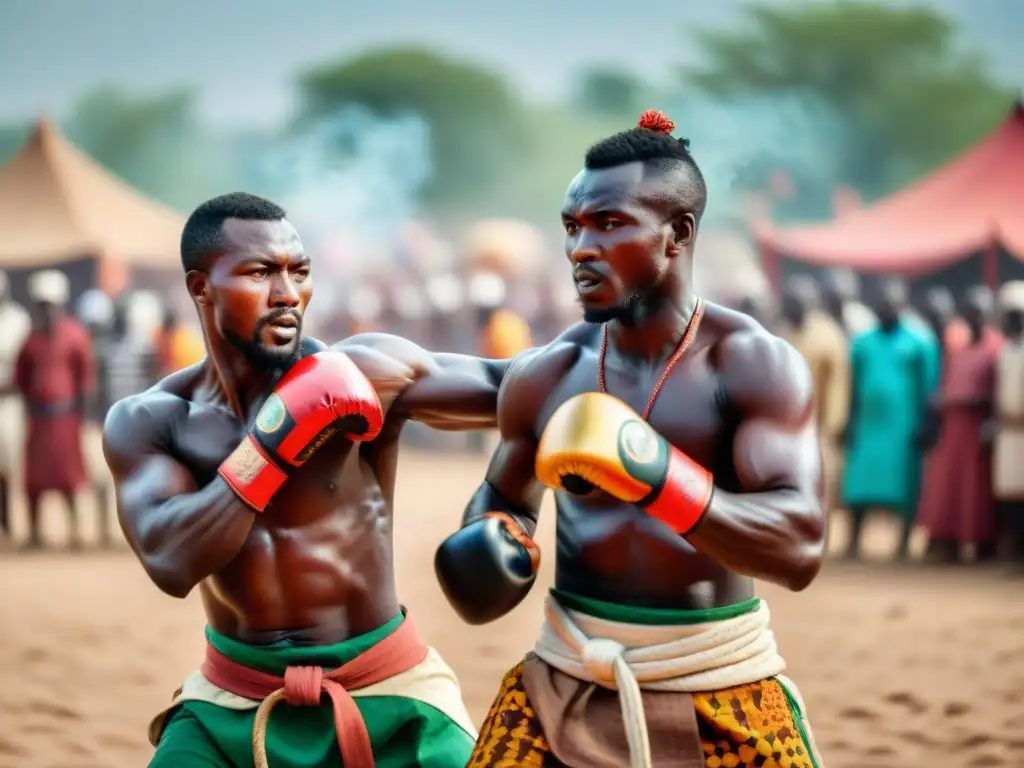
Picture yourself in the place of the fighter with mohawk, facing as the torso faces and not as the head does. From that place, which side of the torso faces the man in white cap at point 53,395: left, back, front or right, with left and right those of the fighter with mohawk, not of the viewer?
right

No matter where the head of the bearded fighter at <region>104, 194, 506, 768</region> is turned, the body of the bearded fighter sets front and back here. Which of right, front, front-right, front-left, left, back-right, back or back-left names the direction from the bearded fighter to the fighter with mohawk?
front-left

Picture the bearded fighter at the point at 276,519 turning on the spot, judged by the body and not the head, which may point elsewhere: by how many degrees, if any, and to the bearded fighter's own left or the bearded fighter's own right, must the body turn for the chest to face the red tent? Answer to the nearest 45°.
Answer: approximately 135° to the bearded fighter's own left

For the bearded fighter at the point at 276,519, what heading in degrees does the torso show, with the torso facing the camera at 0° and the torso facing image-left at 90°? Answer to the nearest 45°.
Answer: approximately 0°

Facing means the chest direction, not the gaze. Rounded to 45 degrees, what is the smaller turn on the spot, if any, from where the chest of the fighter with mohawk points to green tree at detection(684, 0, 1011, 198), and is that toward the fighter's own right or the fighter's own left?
approximately 135° to the fighter's own right

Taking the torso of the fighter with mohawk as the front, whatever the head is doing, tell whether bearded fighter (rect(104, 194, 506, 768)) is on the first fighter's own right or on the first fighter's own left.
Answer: on the first fighter's own right

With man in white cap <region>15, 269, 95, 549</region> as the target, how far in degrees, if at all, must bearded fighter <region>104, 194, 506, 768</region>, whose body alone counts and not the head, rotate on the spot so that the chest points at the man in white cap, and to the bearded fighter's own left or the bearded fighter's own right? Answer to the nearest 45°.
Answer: approximately 180°

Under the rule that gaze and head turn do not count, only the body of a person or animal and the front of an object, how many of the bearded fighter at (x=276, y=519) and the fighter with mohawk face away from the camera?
0

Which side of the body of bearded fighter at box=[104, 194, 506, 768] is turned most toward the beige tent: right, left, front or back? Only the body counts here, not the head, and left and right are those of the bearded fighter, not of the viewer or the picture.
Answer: back

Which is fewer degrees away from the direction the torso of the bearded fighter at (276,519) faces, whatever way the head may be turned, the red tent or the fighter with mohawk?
the fighter with mohawk
